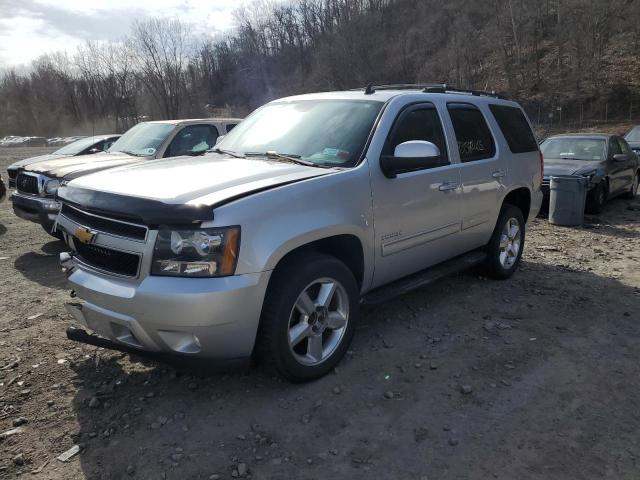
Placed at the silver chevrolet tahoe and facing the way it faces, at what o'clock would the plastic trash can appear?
The plastic trash can is roughly at 6 o'clock from the silver chevrolet tahoe.

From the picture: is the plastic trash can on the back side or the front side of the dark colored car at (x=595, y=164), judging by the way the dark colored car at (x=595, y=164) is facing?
on the front side

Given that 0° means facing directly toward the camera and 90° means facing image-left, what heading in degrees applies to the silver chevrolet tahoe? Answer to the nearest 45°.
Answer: approximately 45°

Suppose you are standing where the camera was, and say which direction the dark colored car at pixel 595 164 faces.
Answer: facing the viewer and to the left of the viewer

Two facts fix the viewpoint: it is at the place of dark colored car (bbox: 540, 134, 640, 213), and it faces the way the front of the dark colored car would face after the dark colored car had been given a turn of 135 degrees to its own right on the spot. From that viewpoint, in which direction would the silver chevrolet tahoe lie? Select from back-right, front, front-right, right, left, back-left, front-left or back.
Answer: back
